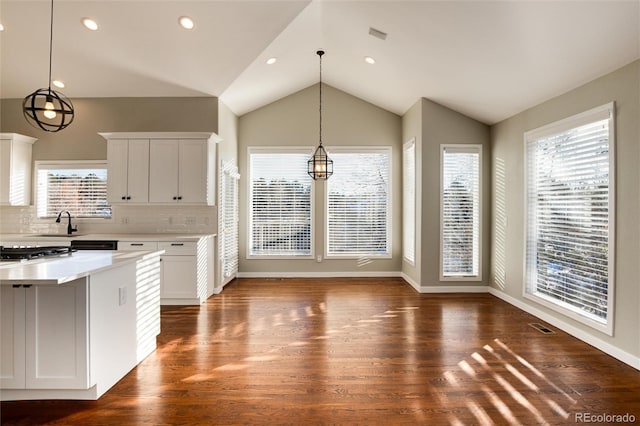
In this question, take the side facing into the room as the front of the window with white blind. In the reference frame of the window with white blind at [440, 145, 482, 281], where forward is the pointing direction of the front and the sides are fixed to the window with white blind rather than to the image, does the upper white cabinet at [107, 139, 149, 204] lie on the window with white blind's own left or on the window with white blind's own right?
on the window with white blind's own right

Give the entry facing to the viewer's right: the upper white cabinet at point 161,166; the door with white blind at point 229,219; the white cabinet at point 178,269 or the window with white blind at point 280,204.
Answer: the door with white blind at point 229,219

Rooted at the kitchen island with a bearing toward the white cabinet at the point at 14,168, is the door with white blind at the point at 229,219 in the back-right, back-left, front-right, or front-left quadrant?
front-right

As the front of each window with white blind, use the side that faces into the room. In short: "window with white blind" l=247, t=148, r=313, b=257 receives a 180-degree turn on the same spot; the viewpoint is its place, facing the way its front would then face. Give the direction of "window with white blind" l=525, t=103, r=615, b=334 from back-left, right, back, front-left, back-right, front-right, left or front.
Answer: back-right

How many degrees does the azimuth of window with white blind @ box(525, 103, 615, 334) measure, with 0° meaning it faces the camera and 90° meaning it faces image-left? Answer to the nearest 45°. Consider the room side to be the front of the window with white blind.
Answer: approximately 45°

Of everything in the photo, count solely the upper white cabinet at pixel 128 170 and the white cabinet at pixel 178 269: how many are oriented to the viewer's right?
0

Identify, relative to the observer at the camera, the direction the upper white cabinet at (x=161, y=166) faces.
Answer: facing the viewer

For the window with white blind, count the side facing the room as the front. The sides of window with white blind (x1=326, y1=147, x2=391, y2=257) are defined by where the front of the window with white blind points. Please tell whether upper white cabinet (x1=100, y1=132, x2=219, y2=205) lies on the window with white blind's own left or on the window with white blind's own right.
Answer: on the window with white blind's own right

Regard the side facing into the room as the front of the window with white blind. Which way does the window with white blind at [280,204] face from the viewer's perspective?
toward the camera

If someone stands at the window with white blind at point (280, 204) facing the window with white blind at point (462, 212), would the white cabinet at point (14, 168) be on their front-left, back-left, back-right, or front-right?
back-right

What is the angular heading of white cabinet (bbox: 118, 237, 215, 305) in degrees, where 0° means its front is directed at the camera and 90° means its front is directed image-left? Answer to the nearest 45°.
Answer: approximately 0°

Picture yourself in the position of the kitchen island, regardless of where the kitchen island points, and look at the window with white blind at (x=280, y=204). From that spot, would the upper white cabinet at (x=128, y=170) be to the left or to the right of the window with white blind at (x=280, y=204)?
left

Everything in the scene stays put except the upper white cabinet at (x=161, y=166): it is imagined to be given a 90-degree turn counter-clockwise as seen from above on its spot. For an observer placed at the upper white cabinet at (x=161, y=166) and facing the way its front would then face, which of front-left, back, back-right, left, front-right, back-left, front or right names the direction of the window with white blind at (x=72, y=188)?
back-left

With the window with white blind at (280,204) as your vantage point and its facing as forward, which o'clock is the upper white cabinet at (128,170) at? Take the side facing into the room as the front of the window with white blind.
The upper white cabinet is roughly at 2 o'clock from the window with white blind.
